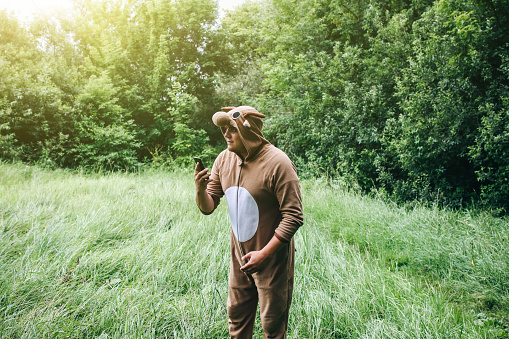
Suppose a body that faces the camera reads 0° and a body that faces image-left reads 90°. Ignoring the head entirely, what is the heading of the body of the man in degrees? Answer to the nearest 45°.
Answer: approximately 45°
